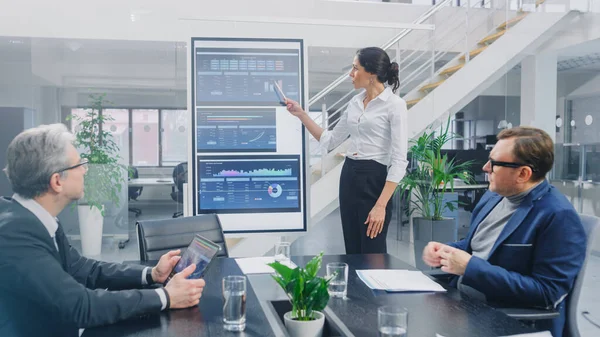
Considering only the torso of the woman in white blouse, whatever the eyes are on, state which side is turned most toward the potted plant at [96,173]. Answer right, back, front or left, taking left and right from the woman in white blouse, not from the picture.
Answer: right

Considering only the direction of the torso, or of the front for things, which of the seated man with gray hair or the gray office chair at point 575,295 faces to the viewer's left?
the gray office chair

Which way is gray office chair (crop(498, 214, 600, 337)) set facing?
to the viewer's left

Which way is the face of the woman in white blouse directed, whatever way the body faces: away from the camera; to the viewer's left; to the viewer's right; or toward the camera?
to the viewer's left

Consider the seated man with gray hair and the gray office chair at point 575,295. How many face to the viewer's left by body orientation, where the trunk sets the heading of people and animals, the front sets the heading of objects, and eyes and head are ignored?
1

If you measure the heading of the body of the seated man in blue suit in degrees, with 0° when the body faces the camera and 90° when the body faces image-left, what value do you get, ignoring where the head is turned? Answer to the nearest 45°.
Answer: approximately 45°

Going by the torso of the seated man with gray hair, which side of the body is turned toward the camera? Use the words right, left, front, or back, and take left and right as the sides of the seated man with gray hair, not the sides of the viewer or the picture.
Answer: right

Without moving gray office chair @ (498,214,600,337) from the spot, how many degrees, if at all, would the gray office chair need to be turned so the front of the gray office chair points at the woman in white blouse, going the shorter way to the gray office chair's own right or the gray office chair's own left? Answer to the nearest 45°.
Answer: approximately 45° to the gray office chair's own right
